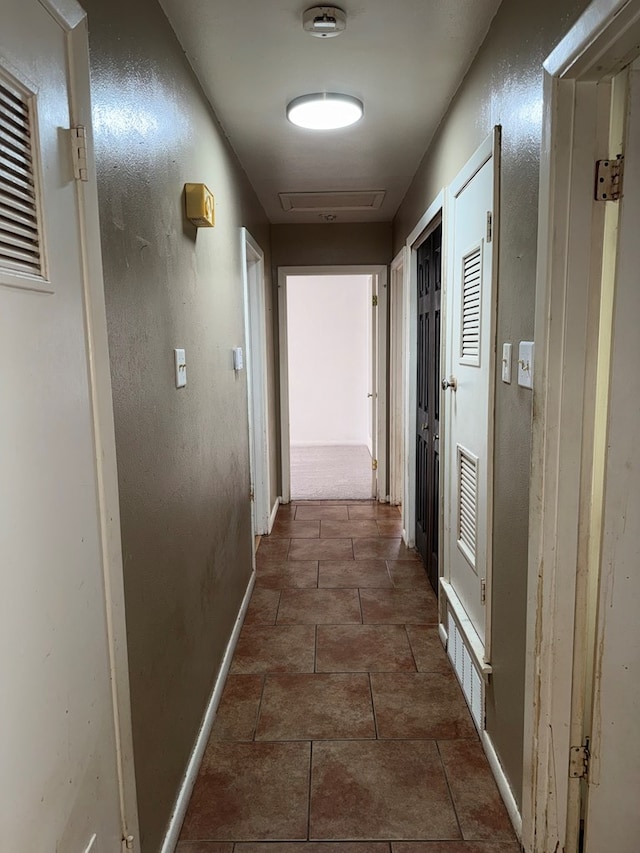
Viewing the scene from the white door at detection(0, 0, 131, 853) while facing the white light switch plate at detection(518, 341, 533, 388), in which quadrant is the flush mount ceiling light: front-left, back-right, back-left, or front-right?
front-left

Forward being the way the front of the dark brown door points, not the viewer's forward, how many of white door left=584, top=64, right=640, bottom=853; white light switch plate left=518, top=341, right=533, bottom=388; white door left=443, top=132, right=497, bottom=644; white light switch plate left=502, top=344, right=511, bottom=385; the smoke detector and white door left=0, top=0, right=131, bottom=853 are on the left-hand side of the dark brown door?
6

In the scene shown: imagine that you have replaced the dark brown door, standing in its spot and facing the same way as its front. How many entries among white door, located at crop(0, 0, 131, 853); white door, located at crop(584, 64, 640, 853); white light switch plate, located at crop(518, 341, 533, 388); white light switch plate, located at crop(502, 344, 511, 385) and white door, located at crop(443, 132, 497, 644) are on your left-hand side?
5

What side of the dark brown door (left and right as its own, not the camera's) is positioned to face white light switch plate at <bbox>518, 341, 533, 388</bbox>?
left

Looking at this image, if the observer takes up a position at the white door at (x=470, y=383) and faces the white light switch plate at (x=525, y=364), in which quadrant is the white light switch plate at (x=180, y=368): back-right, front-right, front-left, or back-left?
front-right

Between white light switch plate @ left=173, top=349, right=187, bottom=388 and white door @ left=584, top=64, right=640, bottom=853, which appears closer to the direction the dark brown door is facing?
the white light switch plate

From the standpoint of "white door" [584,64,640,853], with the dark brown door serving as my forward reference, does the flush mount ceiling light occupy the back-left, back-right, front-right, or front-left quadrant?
front-left

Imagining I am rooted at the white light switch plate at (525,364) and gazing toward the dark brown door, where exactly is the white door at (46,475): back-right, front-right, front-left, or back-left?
back-left

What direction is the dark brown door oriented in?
to the viewer's left

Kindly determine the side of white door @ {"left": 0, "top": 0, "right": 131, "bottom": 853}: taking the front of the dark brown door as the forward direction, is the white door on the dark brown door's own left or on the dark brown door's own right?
on the dark brown door's own left

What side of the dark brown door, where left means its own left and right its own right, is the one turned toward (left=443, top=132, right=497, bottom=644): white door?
left
